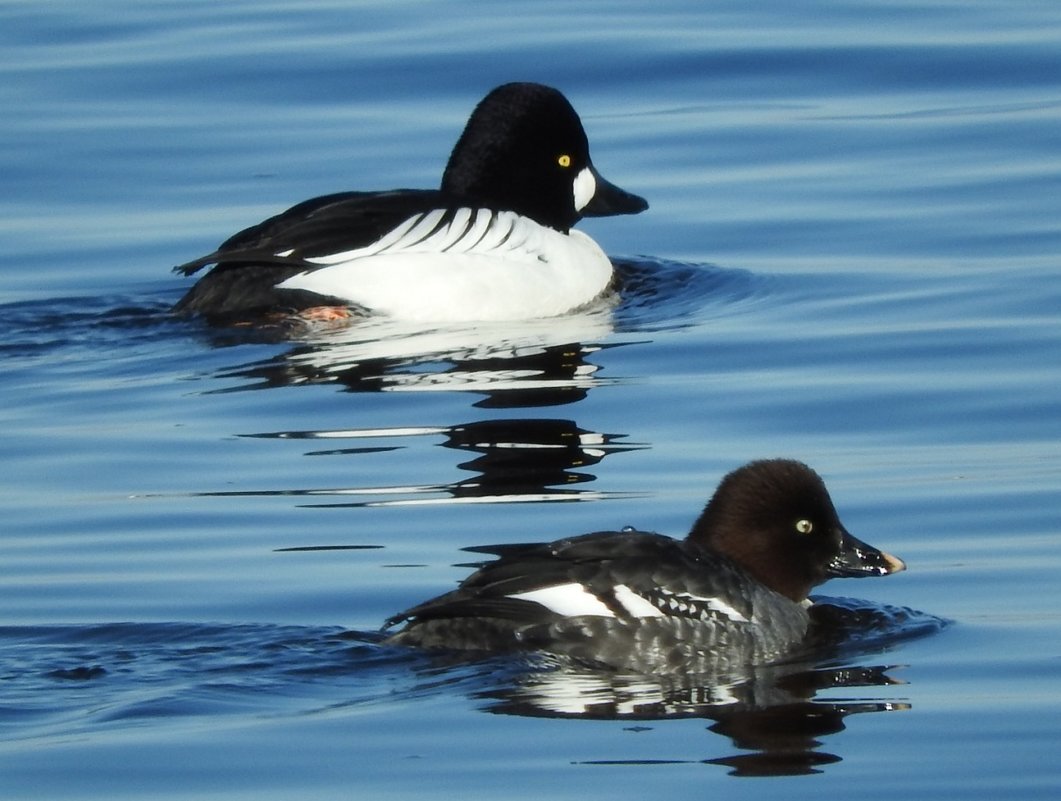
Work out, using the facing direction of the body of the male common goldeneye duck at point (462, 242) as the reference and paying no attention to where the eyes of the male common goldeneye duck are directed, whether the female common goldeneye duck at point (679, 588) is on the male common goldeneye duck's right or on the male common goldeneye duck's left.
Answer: on the male common goldeneye duck's right

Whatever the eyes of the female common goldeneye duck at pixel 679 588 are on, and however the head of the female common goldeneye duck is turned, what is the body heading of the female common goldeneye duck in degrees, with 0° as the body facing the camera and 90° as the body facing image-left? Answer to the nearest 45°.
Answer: approximately 270°

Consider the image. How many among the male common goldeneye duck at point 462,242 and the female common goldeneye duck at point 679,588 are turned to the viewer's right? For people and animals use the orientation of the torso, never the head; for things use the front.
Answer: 2

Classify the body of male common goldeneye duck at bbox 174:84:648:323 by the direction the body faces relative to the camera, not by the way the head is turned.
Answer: to the viewer's right

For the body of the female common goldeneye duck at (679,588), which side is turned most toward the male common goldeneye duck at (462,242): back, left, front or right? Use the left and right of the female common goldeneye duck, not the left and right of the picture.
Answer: left
